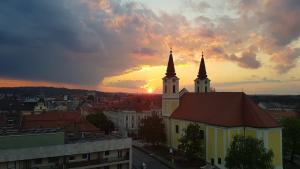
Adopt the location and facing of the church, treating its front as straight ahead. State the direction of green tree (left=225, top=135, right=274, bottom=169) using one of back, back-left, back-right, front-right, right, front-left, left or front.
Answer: back-left

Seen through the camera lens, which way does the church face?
facing away from the viewer and to the left of the viewer

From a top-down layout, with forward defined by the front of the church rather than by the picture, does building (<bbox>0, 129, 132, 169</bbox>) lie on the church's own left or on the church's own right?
on the church's own left
